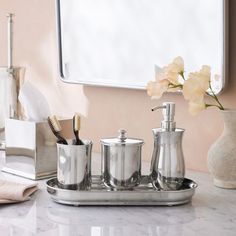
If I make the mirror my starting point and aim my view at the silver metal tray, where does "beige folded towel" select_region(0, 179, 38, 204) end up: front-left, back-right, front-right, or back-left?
front-right

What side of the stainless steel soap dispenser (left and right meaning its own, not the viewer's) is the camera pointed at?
left

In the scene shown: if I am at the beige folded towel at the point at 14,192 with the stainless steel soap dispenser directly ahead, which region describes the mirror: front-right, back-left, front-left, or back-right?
front-left
